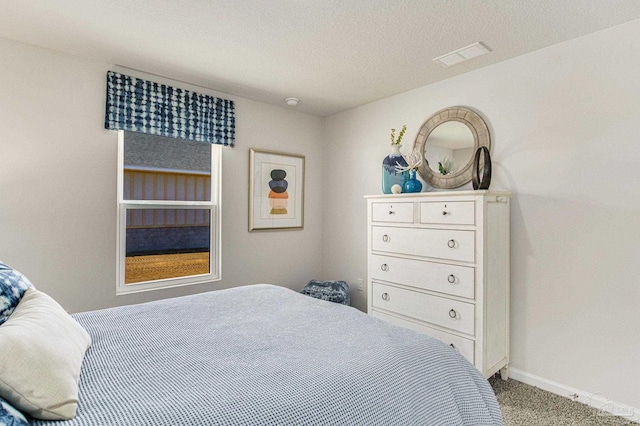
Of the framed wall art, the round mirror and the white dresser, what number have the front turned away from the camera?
0

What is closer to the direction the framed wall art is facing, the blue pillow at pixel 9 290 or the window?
the blue pillow

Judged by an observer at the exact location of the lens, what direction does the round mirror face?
facing the viewer and to the left of the viewer

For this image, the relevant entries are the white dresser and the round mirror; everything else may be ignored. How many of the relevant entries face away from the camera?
0

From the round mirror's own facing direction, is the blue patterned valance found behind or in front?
in front

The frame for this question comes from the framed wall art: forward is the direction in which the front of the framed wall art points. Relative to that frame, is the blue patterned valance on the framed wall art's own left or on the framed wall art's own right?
on the framed wall art's own right

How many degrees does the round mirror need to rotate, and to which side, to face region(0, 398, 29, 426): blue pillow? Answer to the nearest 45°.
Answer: approximately 45° to its left

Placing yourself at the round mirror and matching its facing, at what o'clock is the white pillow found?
The white pillow is roughly at 11 o'clock from the round mirror.

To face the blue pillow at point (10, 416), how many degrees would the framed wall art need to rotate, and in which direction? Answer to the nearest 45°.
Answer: approximately 45° to its right

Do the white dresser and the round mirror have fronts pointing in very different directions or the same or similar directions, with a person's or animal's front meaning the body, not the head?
same or similar directions

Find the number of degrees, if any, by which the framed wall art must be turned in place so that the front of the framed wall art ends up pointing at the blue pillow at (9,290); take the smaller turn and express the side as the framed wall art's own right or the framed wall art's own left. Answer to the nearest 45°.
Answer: approximately 45° to the framed wall art's own right

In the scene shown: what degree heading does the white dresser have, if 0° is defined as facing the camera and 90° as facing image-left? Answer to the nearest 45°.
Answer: approximately 45°

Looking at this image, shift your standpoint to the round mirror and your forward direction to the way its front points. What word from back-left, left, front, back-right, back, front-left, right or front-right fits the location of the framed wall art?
front-right

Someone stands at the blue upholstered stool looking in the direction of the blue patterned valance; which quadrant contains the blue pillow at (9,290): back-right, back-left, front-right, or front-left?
front-left
